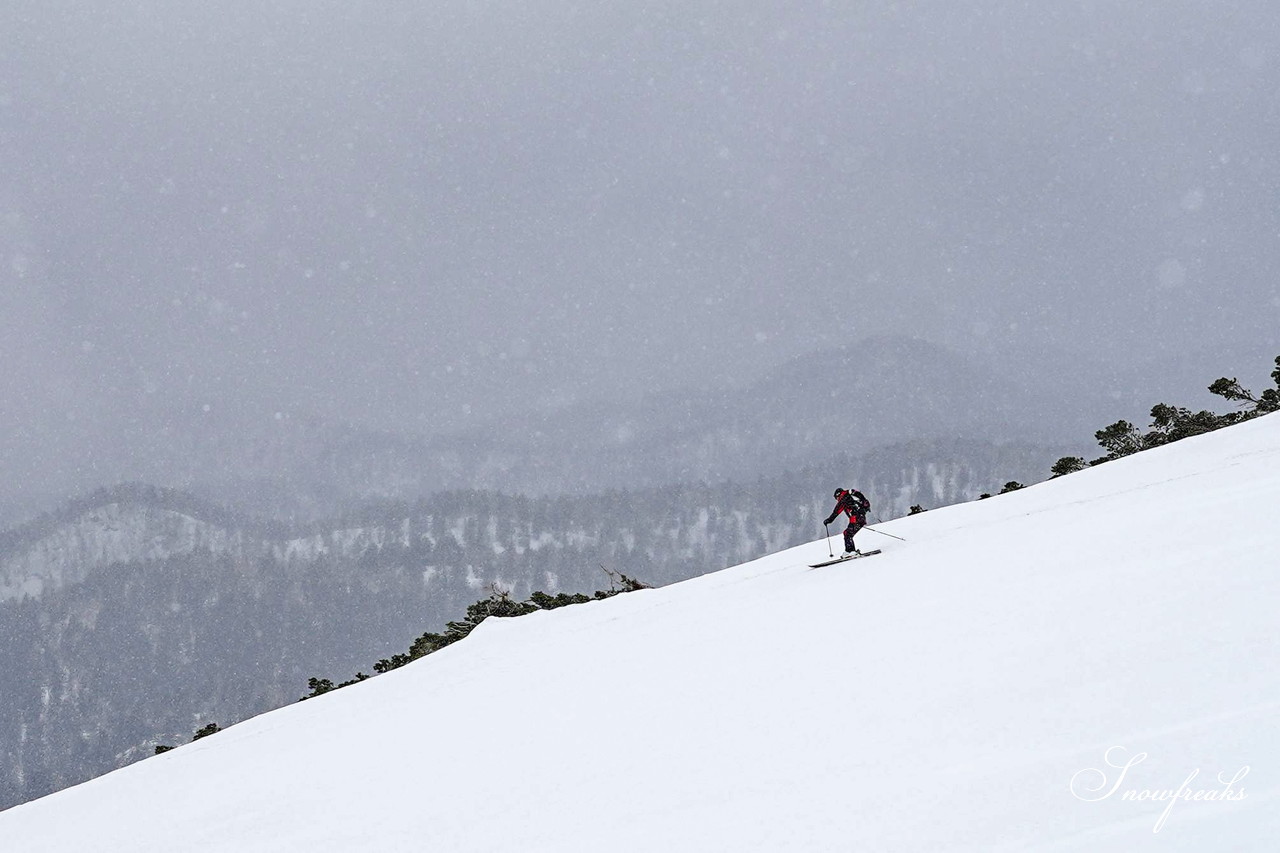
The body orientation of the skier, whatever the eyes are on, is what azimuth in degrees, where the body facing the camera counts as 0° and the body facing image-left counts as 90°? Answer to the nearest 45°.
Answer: approximately 90°
